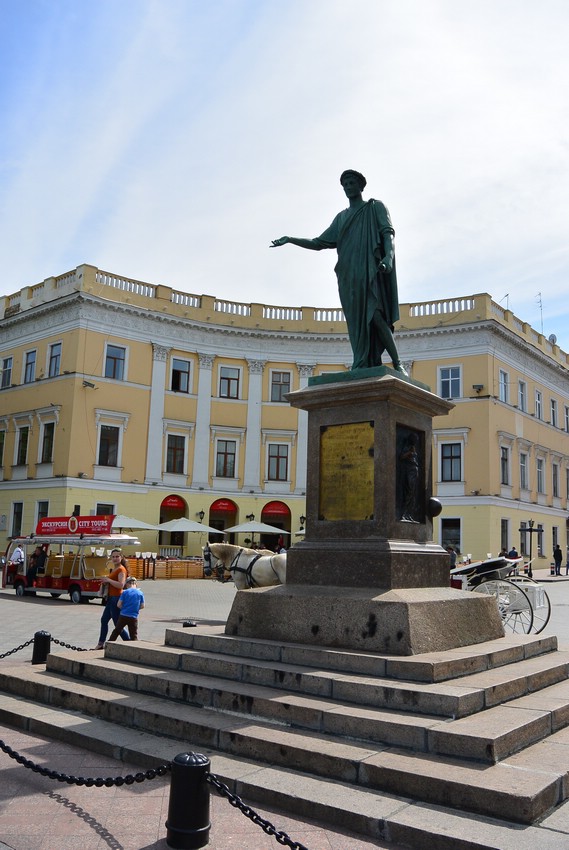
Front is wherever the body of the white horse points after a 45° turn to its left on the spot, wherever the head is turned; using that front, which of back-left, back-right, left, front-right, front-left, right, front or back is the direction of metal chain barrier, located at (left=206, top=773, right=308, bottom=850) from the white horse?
front-left

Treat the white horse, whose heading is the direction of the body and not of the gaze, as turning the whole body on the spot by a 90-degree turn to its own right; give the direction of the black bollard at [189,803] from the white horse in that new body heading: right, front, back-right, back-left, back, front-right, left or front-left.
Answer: back

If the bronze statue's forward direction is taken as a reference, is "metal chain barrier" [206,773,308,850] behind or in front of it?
in front

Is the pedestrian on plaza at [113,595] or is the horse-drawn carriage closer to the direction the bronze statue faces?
the pedestrian on plaza

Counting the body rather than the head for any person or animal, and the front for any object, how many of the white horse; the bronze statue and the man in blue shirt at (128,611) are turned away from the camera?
1

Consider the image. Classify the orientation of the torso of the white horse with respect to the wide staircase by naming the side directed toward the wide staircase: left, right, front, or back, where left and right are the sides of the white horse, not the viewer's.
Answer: left

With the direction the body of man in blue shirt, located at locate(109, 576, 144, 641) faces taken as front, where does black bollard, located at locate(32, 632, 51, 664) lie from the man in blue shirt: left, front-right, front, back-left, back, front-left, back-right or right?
back-left

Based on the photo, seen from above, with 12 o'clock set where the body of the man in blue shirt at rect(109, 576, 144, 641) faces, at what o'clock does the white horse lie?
The white horse is roughly at 1 o'clock from the man in blue shirt.

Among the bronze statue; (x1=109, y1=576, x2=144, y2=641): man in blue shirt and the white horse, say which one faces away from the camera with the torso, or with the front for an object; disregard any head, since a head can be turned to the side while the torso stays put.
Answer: the man in blue shirt

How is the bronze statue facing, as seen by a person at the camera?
facing the viewer and to the left of the viewer

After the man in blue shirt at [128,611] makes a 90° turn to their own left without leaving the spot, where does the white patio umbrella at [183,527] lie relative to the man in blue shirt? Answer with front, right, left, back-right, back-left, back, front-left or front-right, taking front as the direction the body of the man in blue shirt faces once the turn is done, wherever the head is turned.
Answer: right

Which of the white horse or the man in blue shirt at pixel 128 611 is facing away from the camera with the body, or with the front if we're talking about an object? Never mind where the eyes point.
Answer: the man in blue shirt

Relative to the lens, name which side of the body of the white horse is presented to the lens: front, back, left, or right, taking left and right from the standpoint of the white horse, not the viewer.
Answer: left

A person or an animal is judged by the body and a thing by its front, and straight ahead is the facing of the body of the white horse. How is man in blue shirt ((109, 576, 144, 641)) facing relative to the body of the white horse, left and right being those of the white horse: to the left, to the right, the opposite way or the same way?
to the right

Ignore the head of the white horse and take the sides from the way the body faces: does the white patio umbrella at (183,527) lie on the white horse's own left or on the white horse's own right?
on the white horse's own right
